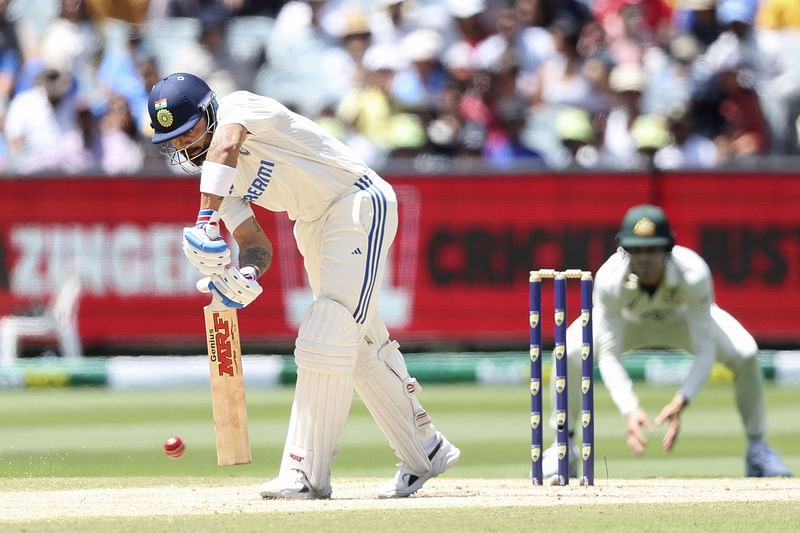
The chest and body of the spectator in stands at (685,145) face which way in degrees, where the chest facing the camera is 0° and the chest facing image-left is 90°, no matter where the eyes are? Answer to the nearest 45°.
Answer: approximately 0°

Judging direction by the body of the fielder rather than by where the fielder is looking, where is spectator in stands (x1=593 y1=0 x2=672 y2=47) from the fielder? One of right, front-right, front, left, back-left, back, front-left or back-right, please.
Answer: back

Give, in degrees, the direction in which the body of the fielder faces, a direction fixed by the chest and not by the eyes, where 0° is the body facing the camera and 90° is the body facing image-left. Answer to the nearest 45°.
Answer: approximately 0°

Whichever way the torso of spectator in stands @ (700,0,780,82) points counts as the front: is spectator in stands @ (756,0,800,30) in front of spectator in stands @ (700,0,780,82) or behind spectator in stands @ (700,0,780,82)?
behind

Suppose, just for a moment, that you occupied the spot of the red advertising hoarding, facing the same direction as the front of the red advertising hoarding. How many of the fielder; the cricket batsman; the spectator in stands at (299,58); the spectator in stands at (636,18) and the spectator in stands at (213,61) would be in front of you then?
2

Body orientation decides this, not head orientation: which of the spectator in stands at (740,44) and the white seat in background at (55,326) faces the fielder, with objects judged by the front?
the spectator in stands
